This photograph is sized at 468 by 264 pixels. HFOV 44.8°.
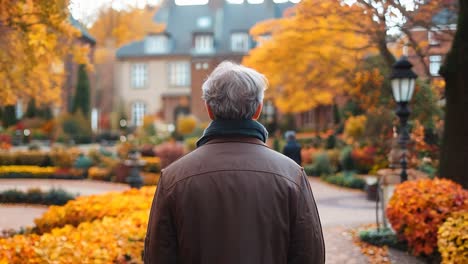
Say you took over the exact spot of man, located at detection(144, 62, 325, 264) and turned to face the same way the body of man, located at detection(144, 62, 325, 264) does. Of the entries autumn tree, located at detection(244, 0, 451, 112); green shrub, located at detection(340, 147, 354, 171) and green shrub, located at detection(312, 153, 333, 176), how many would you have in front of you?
3

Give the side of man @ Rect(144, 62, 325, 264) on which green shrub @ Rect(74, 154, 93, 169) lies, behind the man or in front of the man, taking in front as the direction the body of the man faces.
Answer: in front

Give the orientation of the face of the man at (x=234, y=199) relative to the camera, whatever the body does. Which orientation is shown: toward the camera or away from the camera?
away from the camera

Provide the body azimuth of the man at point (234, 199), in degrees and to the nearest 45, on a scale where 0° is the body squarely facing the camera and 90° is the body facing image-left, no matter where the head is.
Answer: approximately 180°

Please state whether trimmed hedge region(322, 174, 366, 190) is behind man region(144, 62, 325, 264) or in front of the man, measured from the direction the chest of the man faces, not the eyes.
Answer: in front

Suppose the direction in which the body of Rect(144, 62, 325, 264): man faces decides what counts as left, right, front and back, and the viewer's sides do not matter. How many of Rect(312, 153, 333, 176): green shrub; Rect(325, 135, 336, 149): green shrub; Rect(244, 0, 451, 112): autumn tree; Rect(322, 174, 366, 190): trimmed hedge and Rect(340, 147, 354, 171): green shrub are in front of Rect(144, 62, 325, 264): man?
5

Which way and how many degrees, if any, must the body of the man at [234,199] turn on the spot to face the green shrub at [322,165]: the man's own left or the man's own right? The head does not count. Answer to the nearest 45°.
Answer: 0° — they already face it

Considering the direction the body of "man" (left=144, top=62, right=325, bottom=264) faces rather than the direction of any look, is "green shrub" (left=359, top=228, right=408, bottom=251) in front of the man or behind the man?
in front

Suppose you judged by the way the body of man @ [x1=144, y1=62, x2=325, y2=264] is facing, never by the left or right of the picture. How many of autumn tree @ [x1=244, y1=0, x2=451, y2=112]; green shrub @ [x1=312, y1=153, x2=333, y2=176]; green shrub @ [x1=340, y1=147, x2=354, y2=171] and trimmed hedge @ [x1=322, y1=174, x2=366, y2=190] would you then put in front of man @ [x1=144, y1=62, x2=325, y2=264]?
4

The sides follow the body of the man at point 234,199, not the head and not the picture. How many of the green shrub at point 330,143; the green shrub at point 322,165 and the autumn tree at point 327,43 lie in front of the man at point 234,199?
3
